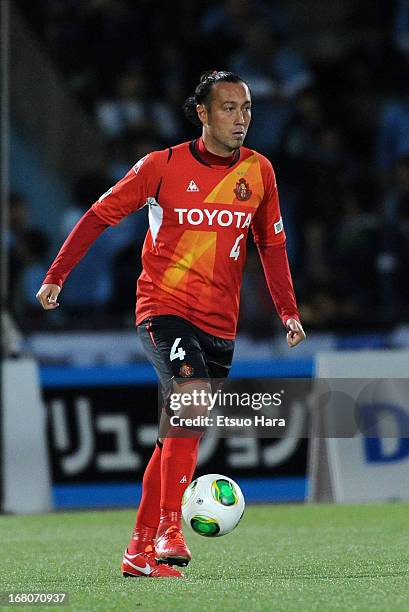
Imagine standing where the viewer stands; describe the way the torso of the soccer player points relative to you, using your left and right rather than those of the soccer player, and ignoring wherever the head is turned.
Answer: facing the viewer and to the right of the viewer

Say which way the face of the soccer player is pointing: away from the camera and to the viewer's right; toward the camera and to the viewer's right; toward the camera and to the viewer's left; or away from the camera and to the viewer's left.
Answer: toward the camera and to the viewer's right
